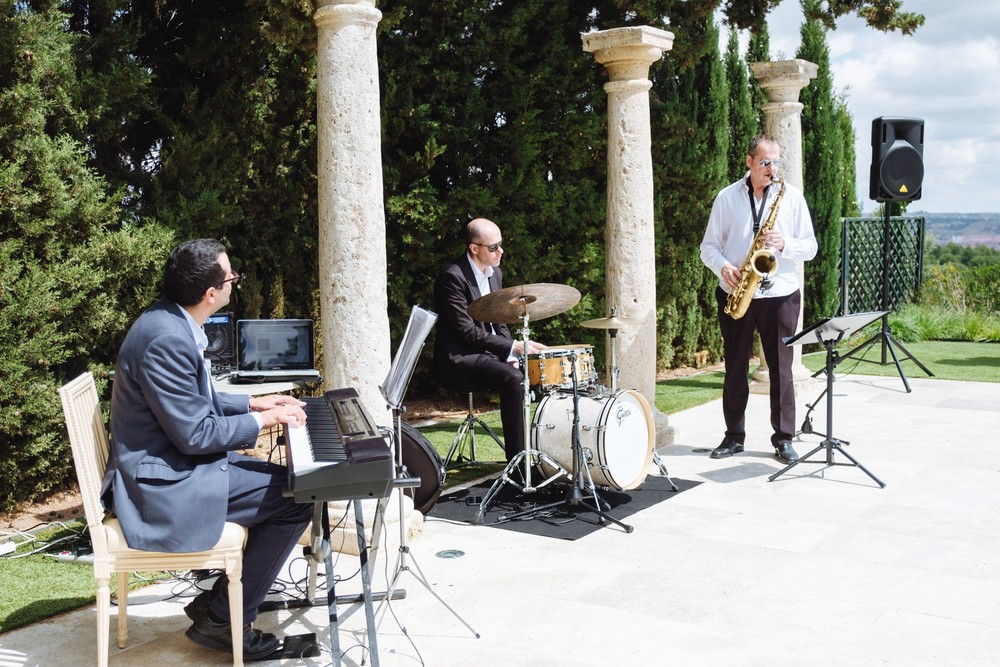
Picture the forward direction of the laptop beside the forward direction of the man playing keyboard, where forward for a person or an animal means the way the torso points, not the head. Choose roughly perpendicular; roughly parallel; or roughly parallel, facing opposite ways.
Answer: roughly perpendicular

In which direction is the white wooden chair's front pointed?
to the viewer's right

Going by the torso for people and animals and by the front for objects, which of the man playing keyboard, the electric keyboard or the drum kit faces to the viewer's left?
the electric keyboard

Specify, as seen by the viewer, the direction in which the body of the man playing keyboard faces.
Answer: to the viewer's right

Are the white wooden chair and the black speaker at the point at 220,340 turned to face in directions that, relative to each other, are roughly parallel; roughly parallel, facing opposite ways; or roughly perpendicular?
roughly perpendicular

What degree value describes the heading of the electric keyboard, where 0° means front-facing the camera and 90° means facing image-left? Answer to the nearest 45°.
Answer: approximately 90°

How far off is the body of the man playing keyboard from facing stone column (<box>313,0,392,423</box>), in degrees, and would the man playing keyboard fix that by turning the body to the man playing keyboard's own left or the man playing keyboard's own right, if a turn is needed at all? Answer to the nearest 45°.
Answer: approximately 45° to the man playing keyboard's own left

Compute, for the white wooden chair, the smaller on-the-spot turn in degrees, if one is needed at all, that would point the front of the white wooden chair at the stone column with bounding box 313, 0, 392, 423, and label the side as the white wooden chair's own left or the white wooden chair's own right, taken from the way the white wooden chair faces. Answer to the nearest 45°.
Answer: approximately 45° to the white wooden chair's own left

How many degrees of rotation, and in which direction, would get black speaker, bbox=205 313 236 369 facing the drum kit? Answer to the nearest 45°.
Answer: approximately 90° to its left

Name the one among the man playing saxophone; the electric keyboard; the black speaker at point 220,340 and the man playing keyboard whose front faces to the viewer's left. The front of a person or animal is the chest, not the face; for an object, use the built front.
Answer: the electric keyboard
